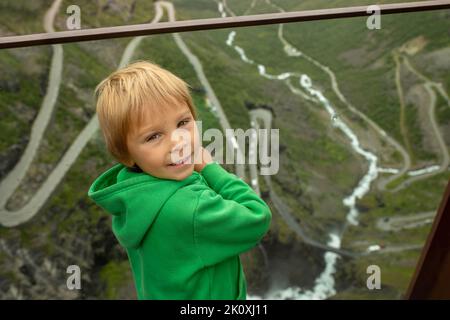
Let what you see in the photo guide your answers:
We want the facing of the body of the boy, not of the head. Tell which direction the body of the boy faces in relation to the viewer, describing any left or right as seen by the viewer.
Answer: facing to the right of the viewer

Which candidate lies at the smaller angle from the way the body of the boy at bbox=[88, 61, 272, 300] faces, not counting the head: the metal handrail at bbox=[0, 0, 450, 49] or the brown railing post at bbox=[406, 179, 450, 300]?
the brown railing post

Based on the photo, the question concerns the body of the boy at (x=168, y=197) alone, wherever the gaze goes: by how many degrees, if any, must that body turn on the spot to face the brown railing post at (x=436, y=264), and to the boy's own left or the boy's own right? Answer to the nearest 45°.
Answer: approximately 45° to the boy's own right
